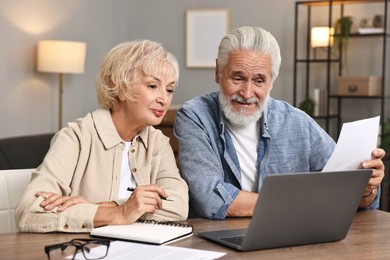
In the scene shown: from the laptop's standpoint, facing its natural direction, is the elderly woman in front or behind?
in front

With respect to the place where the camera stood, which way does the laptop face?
facing away from the viewer and to the left of the viewer

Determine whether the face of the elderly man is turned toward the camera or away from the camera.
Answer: toward the camera

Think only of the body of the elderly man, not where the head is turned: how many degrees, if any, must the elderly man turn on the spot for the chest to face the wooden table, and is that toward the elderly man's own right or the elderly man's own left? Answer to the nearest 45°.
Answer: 0° — they already face it

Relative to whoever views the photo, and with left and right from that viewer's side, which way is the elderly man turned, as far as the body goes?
facing the viewer

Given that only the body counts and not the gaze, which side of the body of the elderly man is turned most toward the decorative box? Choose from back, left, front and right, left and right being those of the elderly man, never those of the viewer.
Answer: back

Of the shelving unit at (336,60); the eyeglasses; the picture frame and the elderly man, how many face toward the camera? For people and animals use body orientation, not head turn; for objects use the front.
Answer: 4

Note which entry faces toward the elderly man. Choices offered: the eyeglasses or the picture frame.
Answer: the picture frame

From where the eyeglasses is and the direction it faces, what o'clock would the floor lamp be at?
The floor lamp is roughly at 6 o'clock from the eyeglasses.

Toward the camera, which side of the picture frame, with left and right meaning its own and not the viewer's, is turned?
front

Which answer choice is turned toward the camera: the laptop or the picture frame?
the picture frame

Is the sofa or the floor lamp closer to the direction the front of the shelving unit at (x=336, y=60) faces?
the sofa

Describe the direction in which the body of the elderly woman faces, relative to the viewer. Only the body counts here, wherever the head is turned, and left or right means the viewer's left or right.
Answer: facing the viewer and to the right of the viewer

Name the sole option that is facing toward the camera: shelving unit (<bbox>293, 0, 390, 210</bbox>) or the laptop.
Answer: the shelving unit
